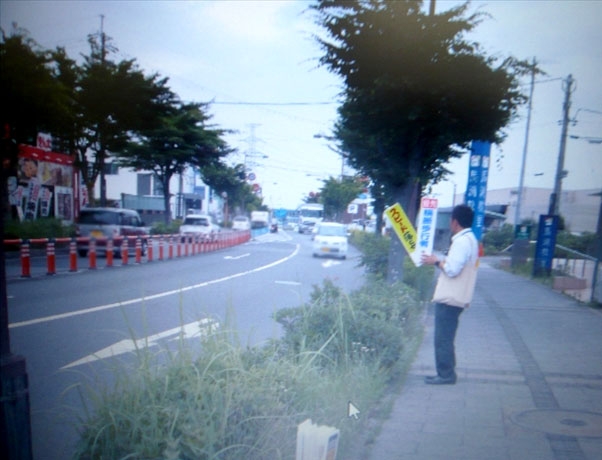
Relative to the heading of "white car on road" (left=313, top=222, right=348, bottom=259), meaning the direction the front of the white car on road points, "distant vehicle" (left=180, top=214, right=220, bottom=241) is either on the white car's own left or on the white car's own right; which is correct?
on the white car's own right

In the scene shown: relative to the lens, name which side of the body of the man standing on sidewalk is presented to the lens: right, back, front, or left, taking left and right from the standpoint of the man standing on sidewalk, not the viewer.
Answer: left

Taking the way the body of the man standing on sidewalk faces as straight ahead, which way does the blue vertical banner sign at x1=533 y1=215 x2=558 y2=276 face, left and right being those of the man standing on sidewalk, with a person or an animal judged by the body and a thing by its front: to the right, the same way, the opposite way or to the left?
to the left

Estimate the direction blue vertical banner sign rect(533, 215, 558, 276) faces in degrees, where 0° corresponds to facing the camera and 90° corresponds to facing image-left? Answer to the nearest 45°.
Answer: approximately 0°

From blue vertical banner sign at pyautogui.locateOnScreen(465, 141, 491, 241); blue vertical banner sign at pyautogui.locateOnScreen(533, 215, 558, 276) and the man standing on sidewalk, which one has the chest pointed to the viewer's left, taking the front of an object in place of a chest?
the man standing on sidewalk
